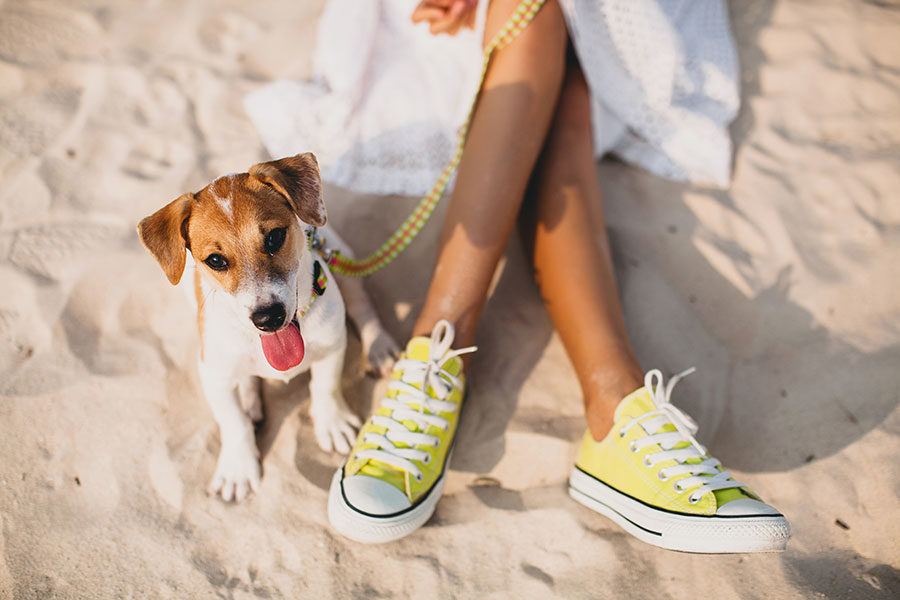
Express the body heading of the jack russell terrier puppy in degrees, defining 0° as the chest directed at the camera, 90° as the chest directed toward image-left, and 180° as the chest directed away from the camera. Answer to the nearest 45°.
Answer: approximately 0°
